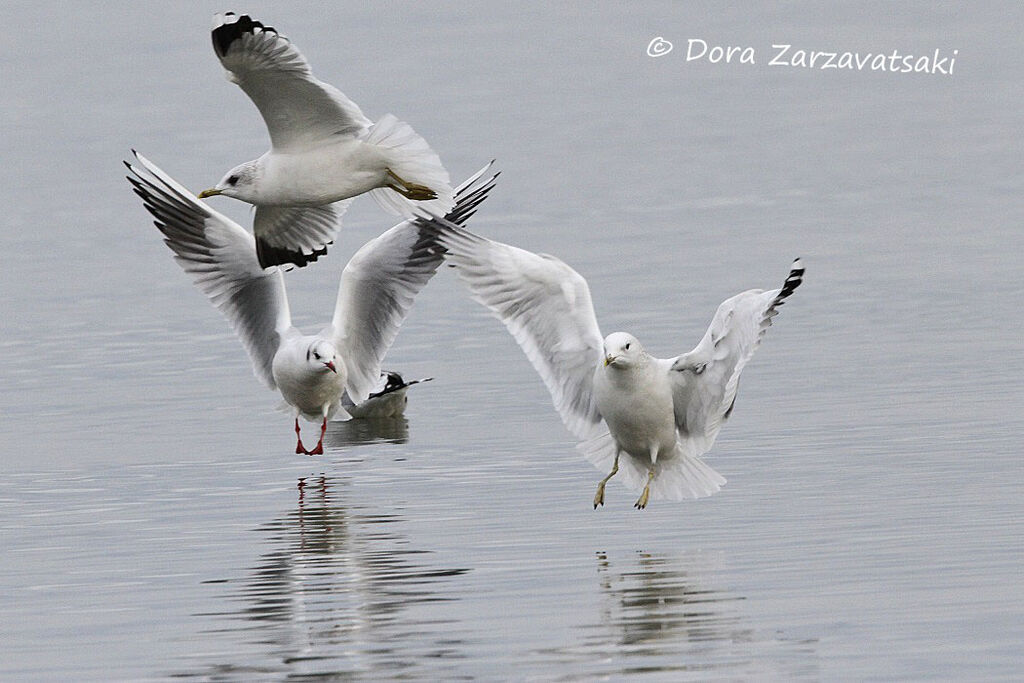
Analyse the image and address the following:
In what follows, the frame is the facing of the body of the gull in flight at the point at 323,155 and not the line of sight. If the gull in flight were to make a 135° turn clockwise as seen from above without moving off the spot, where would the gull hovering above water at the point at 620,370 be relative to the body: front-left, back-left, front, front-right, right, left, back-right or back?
right

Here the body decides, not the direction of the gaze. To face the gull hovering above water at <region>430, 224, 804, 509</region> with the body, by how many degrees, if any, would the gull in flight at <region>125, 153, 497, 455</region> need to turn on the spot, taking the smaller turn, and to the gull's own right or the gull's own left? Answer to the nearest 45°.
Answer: approximately 45° to the gull's own left

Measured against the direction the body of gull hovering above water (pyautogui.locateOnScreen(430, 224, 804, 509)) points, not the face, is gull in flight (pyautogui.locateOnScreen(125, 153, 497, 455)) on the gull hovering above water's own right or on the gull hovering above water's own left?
on the gull hovering above water's own right

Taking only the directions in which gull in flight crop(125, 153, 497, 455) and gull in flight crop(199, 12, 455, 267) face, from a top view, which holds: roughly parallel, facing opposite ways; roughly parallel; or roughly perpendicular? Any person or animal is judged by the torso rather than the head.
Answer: roughly perpendicular

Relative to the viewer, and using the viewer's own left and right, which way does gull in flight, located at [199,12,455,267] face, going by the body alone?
facing to the left of the viewer

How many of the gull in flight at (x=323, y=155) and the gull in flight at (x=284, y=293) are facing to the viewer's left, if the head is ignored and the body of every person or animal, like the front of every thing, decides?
1
